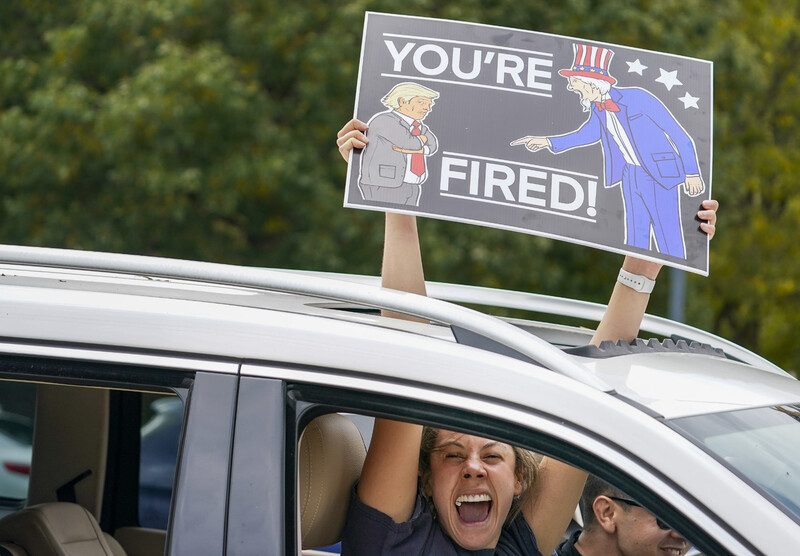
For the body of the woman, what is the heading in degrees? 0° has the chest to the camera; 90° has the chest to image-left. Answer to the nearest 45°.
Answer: approximately 0°
